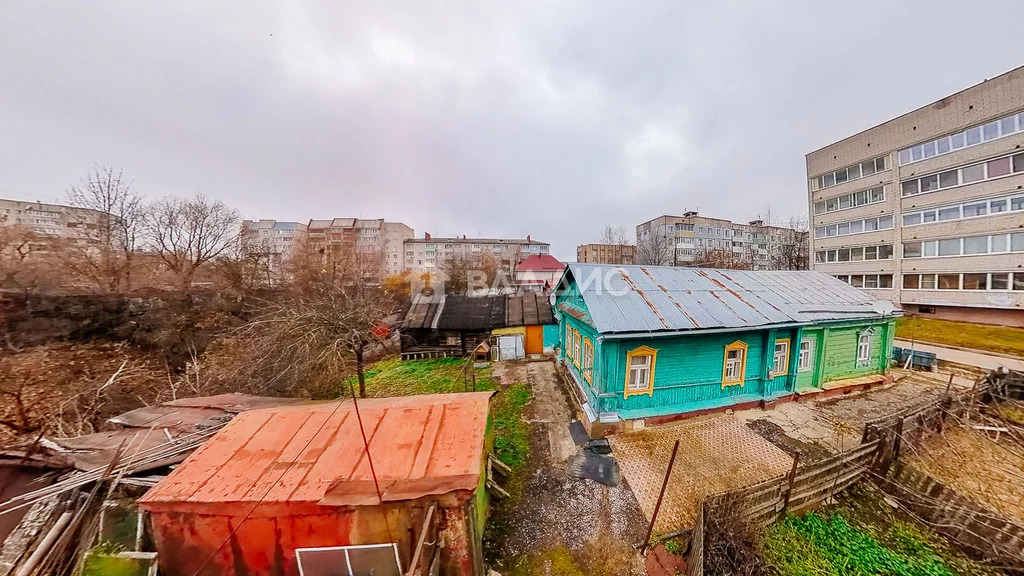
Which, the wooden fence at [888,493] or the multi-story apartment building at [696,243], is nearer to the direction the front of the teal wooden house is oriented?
the wooden fence

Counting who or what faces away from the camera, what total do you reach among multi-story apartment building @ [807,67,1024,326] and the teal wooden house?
0

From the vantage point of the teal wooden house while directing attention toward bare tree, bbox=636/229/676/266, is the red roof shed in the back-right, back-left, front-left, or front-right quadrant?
back-left

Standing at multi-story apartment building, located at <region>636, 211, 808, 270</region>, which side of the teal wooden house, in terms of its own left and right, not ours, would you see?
back

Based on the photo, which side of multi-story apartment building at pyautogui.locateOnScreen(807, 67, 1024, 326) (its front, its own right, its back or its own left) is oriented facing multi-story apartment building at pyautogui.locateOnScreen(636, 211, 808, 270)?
right

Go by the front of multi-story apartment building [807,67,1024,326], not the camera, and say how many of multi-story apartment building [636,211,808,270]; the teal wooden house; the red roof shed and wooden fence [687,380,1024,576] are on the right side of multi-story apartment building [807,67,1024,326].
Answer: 1

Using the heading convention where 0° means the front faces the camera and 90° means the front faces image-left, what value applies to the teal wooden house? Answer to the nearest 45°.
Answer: approximately 0°

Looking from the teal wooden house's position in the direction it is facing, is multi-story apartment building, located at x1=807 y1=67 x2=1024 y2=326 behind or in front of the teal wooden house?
behind

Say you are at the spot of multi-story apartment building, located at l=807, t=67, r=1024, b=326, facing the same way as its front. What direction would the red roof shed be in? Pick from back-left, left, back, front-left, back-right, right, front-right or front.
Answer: front-left

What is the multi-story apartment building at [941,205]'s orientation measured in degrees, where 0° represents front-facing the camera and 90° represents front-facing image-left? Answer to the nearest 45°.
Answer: approximately 45°

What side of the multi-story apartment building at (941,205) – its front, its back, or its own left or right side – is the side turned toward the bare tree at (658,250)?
right

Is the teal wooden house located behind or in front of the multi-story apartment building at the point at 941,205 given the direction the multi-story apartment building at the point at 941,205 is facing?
in front

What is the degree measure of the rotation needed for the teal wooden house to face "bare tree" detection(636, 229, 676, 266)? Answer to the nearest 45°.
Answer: approximately 180°
